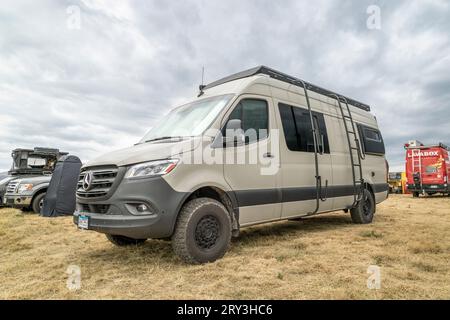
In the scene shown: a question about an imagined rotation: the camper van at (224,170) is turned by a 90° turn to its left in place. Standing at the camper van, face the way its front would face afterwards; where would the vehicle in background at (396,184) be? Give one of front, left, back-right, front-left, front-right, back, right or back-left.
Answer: left

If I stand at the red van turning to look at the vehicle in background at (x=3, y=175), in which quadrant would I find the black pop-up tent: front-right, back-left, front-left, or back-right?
front-left

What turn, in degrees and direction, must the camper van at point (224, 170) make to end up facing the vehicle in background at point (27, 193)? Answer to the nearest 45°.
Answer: approximately 90° to its right

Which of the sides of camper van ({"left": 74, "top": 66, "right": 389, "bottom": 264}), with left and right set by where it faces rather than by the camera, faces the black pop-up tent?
right

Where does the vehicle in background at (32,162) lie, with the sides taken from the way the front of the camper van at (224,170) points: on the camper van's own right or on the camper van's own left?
on the camper van's own right

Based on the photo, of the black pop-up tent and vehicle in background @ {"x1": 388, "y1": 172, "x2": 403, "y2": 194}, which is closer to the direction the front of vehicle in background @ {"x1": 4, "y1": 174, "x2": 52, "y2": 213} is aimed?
the black pop-up tent

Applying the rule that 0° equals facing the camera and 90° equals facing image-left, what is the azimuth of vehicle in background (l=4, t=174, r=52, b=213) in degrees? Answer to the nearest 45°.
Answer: approximately 45°

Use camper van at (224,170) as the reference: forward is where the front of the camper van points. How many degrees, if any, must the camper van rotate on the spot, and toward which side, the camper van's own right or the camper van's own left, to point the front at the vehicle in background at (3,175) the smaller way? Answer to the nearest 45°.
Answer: approximately 90° to the camper van's own right

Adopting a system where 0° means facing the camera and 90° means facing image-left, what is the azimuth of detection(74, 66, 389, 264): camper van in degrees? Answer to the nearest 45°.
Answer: approximately 45°
